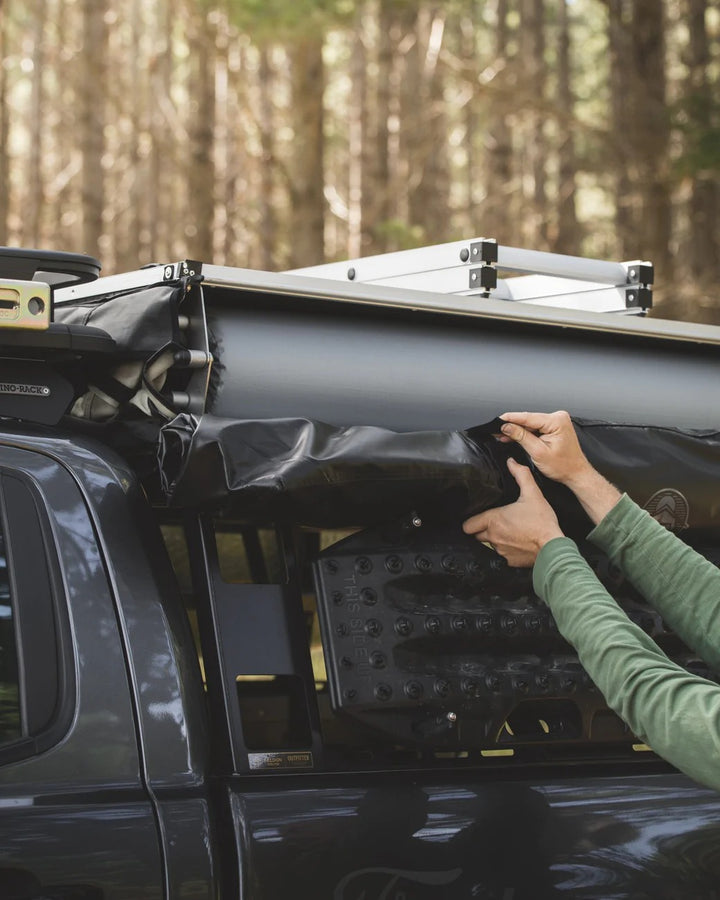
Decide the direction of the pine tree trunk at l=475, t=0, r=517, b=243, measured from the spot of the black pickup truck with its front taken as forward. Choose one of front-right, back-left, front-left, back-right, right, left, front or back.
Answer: back-right

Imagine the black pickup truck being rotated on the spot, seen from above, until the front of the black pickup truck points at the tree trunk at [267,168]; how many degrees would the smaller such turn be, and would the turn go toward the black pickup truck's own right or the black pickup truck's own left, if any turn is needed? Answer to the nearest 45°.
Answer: approximately 135° to the black pickup truck's own right

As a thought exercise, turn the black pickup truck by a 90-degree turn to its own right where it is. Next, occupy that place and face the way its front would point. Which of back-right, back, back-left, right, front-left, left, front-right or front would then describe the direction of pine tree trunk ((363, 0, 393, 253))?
front-right

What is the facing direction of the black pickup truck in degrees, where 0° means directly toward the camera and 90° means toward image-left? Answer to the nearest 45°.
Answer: approximately 45°

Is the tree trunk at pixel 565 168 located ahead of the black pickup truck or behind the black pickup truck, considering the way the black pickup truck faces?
behind

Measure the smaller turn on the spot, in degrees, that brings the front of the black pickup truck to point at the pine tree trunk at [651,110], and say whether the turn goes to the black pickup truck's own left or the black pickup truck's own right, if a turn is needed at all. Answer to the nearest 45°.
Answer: approximately 135° to the black pickup truck's own right

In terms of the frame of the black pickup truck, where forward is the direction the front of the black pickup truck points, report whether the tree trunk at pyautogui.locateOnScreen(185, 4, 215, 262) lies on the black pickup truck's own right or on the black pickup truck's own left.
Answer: on the black pickup truck's own right

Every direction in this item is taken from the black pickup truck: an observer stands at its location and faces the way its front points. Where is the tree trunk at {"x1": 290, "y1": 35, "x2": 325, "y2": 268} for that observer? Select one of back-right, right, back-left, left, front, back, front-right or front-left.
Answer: back-right
